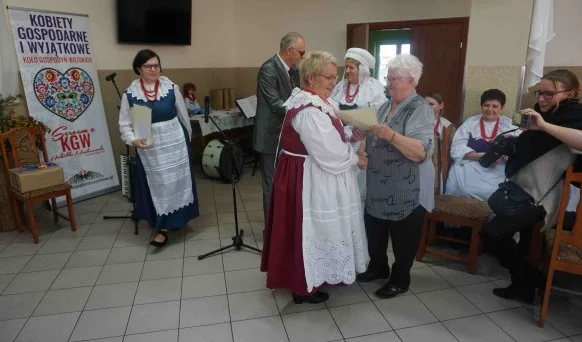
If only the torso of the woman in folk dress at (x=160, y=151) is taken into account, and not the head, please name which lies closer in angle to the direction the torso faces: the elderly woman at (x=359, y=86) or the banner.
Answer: the elderly woman

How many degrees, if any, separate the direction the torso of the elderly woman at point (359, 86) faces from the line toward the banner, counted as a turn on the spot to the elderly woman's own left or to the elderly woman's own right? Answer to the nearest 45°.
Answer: approximately 45° to the elderly woman's own right

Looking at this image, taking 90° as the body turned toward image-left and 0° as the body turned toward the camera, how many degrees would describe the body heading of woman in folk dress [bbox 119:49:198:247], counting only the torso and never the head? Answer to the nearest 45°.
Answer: approximately 0°

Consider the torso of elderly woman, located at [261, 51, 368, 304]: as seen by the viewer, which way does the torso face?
to the viewer's right

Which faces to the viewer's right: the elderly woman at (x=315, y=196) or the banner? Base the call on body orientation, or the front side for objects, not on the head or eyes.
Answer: the elderly woman

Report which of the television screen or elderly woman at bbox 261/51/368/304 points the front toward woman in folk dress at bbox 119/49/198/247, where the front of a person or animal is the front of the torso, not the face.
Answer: the television screen
